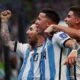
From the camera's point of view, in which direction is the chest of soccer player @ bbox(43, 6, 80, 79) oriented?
to the viewer's left

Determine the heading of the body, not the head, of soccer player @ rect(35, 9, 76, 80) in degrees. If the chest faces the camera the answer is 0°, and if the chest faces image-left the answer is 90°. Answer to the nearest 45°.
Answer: approximately 90°

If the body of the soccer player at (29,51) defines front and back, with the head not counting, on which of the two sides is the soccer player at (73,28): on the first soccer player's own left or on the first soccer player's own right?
on the first soccer player's own left

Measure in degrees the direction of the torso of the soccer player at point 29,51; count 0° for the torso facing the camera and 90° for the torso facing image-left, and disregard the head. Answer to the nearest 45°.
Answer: approximately 45°

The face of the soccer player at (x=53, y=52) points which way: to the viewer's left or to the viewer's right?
to the viewer's left
